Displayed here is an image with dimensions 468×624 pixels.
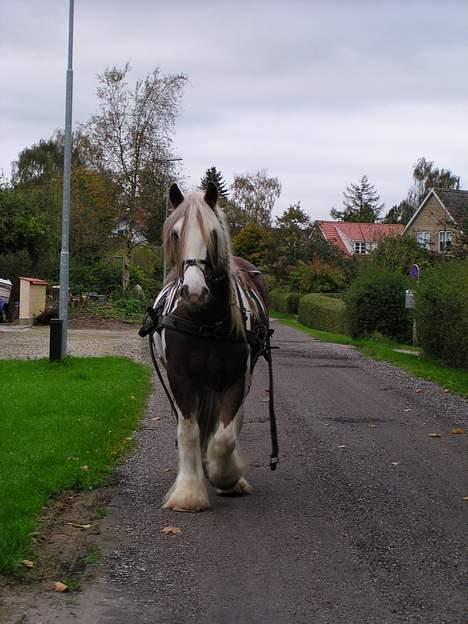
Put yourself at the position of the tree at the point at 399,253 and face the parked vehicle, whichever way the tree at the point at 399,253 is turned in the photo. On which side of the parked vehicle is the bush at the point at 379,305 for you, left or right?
left

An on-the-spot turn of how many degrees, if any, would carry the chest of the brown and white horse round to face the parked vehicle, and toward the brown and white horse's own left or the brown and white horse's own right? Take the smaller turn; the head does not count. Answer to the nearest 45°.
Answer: approximately 180°

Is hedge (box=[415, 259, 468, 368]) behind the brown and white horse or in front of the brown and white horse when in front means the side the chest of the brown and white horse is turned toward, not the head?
behind

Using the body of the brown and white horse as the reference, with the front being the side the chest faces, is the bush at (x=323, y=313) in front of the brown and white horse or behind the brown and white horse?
behind

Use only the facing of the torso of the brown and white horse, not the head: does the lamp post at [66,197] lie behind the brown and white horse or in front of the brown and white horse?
behind

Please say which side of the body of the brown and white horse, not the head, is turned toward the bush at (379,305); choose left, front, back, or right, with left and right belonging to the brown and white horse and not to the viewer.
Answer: back

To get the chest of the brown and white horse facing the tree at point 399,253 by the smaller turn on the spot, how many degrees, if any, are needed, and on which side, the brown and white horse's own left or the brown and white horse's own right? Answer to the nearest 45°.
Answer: approximately 180°

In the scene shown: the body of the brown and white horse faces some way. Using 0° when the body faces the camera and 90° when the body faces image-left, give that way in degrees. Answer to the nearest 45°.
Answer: approximately 0°
